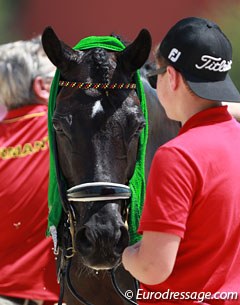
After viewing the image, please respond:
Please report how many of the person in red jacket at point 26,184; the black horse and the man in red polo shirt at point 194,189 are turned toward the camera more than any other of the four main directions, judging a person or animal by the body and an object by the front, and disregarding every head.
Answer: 1

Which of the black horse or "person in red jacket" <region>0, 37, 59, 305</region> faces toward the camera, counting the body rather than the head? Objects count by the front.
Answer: the black horse

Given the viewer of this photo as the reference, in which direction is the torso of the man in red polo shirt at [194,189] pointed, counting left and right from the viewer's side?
facing away from the viewer and to the left of the viewer

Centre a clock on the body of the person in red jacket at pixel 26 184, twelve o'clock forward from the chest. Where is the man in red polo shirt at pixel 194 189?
The man in red polo shirt is roughly at 4 o'clock from the person in red jacket.

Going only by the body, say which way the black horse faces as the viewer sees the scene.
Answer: toward the camera

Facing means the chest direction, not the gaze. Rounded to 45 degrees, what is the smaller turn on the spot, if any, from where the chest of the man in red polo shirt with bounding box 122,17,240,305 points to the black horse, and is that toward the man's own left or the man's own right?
0° — they already face it

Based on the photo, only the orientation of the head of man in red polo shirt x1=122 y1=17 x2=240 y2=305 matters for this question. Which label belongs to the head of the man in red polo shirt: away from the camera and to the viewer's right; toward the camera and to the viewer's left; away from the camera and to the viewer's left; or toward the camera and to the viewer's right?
away from the camera and to the viewer's left

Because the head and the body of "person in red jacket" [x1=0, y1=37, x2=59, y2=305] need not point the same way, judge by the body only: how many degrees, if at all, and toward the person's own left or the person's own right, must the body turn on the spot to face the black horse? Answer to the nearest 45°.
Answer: approximately 135° to the person's own right

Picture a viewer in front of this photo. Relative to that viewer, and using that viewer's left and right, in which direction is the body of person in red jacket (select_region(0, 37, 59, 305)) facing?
facing away from the viewer and to the right of the viewer

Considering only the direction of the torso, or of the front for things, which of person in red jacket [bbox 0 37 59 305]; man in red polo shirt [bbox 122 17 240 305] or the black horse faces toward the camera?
the black horse

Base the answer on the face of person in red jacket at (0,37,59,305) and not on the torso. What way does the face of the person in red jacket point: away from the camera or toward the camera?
away from the camera

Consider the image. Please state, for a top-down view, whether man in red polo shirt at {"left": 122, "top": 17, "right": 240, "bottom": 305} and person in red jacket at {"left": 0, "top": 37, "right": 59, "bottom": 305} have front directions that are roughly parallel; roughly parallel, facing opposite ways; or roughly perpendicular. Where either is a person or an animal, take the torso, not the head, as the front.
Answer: roughly perpendicular
